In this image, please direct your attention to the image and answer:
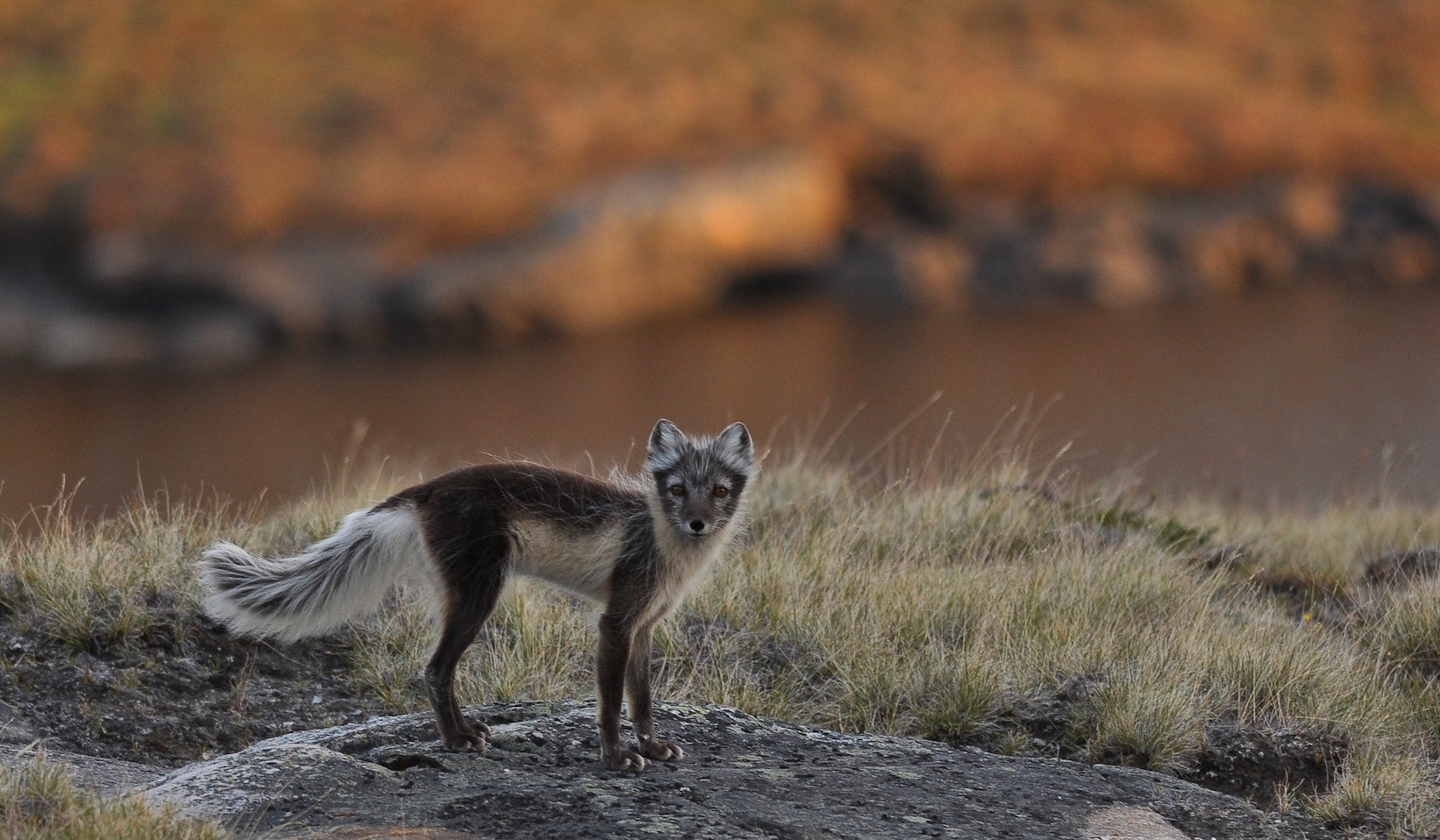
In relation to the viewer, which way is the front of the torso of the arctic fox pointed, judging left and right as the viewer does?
facing to the right of the viewer
